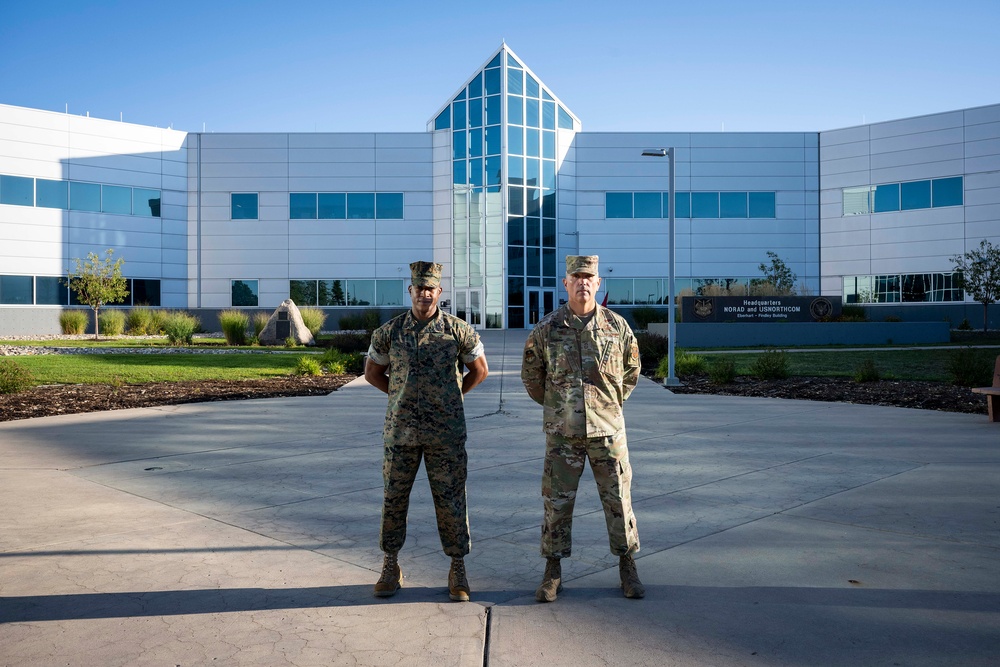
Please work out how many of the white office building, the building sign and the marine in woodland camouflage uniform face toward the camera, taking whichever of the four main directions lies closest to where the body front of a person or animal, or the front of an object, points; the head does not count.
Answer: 3

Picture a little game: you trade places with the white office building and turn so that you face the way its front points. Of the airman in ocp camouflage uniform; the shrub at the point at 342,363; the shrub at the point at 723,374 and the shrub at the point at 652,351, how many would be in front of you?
4

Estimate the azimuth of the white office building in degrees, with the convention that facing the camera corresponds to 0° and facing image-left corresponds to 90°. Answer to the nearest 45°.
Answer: approximately 0°

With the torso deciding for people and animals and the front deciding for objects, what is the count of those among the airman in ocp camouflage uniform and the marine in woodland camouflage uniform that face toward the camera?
2

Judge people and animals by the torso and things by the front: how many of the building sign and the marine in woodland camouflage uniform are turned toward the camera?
2

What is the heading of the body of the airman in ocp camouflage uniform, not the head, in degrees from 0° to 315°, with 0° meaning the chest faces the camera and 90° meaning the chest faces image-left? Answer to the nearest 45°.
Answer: approximately 0°

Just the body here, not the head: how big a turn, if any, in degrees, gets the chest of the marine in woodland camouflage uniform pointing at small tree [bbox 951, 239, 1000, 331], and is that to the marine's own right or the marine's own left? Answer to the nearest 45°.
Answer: approximately 135° to the marine's own left
